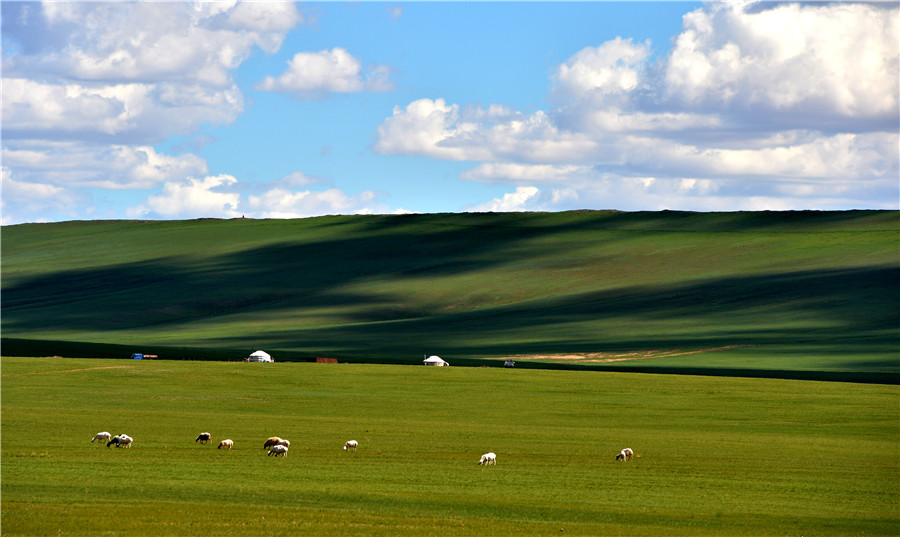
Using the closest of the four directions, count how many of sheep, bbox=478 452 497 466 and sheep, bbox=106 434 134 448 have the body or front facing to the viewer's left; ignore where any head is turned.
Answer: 2

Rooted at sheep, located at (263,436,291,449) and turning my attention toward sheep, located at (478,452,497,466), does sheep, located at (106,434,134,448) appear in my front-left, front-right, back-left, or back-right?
back-right

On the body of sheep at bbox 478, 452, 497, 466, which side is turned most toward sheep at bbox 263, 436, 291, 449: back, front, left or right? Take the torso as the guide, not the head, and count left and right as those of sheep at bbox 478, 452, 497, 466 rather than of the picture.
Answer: front

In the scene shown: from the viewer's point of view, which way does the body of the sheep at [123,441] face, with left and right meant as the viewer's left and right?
facing to the left of the viewer

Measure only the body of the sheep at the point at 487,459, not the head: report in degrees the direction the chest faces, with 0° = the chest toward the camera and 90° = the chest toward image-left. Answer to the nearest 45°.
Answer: approximately 90°

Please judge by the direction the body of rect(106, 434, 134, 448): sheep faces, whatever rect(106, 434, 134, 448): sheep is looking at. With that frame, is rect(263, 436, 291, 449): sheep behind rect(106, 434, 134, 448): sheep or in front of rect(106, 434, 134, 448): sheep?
behind

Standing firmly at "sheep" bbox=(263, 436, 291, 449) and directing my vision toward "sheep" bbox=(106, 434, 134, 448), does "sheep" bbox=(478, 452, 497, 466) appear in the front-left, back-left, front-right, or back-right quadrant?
back-left

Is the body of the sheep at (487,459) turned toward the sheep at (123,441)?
yes
